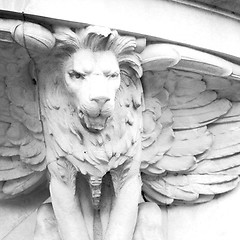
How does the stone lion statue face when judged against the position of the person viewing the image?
facing the viewer
